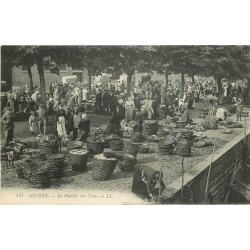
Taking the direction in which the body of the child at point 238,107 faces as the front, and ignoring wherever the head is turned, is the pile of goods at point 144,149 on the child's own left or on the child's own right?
on the child's own right

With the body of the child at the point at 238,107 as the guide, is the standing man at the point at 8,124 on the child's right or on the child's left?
on the child's right

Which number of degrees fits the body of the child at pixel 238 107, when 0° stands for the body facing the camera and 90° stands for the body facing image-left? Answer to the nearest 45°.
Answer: approximately 0°
